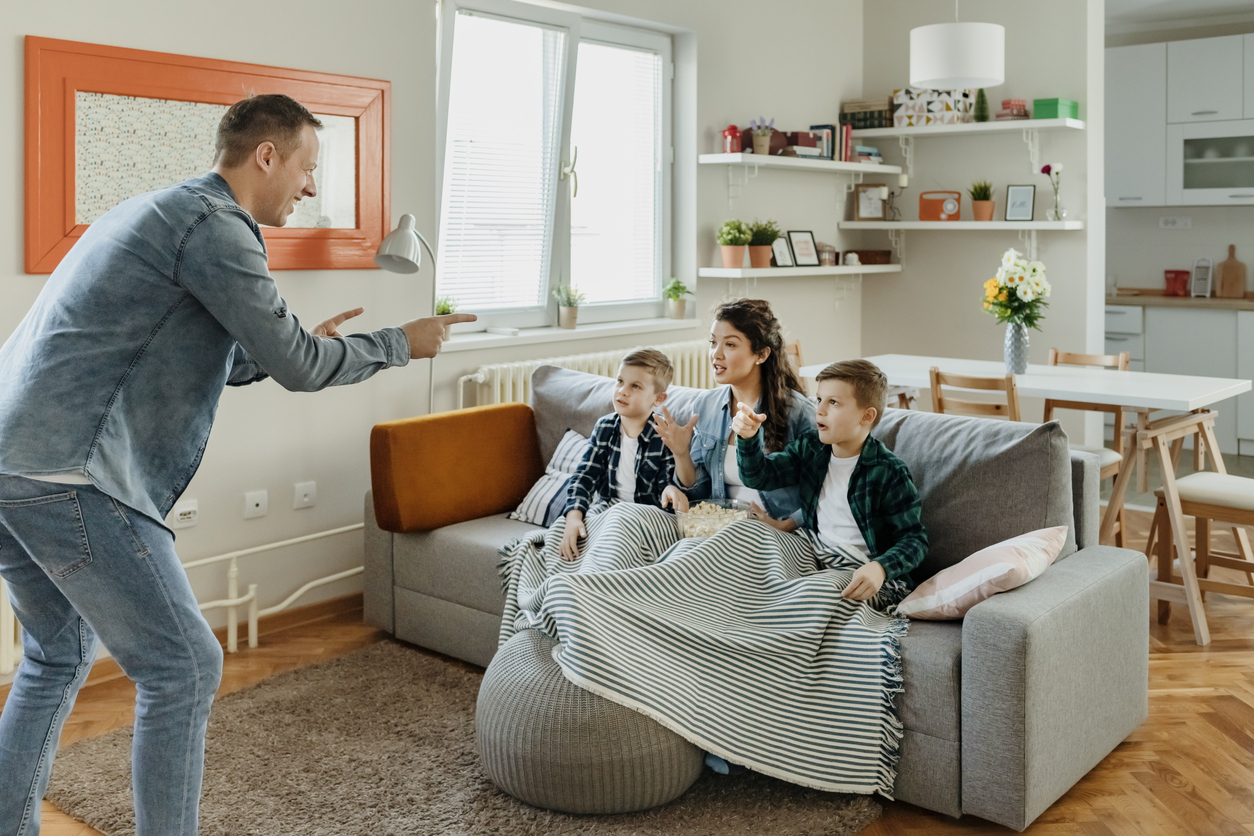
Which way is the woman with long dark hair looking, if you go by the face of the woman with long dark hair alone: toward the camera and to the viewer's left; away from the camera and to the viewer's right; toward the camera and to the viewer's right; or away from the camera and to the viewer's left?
toward the camera and to the viewer's left

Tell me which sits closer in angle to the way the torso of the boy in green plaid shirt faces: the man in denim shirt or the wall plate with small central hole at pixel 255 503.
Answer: the man in denim shirt

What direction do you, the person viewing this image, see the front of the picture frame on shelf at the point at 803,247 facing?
facing the viewer and to the right of the viewer

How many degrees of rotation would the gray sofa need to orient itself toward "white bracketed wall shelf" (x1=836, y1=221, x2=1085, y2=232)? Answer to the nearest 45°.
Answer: approximately 135° to its right

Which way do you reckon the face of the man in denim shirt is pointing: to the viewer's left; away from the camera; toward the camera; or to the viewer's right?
to the viewer's right

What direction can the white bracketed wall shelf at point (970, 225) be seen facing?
toward the camera

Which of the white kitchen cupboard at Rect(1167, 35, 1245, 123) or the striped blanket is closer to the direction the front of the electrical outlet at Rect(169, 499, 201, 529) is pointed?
the striped blanket

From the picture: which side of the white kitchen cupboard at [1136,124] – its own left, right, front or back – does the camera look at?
front

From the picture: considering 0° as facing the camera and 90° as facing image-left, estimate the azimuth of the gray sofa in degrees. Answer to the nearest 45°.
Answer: approximately 45°

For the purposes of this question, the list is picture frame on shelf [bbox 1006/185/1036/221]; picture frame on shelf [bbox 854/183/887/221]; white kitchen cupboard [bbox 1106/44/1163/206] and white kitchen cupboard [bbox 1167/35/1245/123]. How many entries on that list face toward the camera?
4

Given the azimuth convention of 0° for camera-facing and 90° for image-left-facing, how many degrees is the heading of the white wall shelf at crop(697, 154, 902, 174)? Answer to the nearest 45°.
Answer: approximately 315°

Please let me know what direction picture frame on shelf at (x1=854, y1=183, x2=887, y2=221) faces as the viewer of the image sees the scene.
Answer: facing the viewer

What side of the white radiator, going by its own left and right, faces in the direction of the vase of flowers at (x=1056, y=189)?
left
